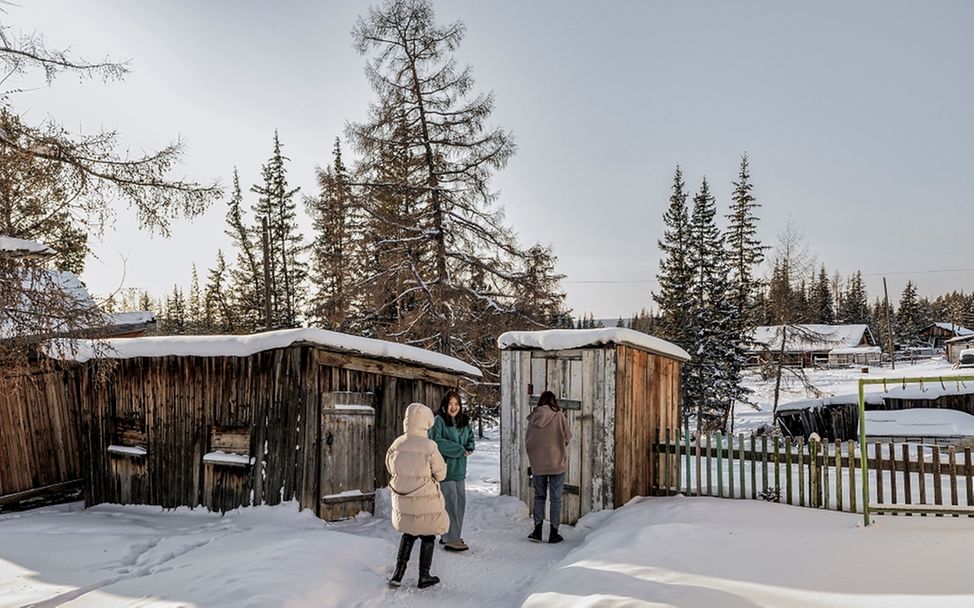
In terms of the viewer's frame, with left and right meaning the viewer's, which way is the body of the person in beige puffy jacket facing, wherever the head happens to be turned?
facing away from the viewer and to the right of the viewer

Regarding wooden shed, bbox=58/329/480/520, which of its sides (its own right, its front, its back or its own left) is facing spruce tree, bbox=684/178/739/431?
left

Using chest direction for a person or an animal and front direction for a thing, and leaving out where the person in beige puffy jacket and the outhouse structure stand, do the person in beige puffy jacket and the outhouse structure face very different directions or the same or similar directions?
very different directions

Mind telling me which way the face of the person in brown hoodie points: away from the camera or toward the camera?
away from the camera

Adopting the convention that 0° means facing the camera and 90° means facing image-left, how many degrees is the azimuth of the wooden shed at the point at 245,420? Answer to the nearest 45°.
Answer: approximately 315°

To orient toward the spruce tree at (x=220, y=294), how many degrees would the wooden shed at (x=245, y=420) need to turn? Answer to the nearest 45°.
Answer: approximately 135° to its left

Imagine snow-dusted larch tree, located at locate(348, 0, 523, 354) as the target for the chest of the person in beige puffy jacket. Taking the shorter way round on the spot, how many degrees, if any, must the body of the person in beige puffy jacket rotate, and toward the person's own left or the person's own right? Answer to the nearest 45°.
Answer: approximately 45° to the person's own left
